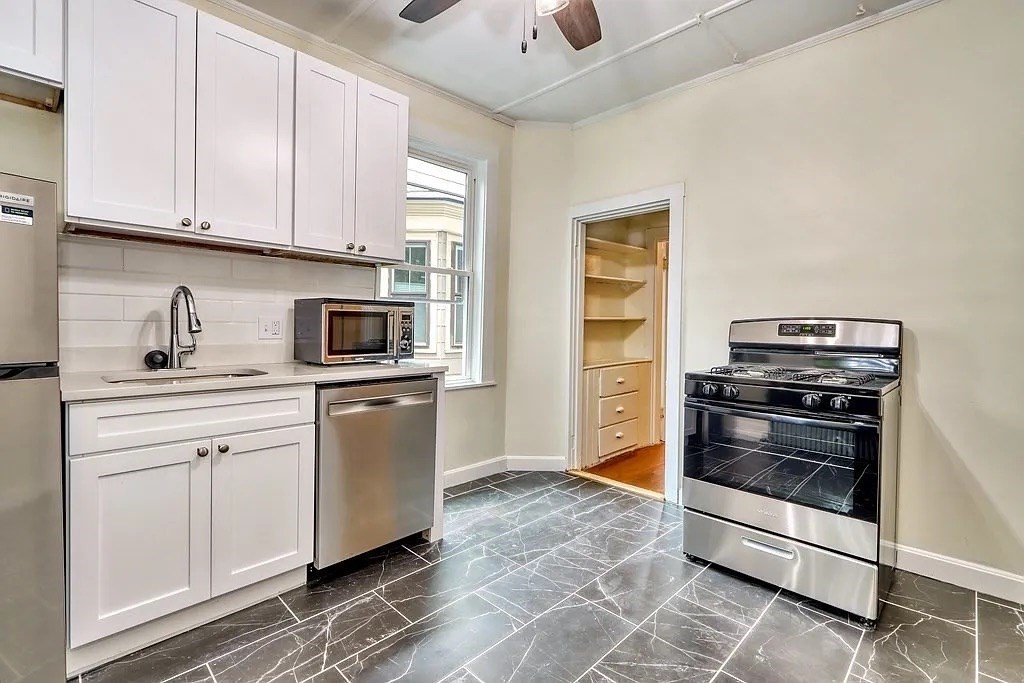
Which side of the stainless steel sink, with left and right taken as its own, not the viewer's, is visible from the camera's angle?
front

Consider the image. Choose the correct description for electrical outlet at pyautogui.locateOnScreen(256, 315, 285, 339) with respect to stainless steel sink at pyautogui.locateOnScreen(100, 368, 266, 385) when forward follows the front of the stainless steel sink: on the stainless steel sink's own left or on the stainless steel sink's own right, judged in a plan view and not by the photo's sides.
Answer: on the stainless steel sink's own left

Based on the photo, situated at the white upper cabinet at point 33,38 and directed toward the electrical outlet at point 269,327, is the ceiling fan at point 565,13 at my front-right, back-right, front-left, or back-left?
front-right

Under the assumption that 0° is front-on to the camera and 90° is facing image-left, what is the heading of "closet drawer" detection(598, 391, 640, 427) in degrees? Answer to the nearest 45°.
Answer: approximately 315°

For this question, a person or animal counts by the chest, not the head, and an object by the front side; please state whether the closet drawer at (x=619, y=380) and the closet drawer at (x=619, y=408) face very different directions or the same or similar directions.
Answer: same or similar directions

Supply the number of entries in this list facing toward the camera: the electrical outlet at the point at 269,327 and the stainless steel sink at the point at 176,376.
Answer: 2

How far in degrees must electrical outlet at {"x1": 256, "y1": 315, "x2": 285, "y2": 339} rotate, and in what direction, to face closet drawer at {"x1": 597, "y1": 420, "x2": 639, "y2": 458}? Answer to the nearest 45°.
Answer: approximately 90° to its left

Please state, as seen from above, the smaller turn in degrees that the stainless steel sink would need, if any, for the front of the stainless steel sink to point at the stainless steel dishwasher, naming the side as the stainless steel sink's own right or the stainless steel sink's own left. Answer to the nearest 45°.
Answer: approximately 90° to the stainless steel sink's own left

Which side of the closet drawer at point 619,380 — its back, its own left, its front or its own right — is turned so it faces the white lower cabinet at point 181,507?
right

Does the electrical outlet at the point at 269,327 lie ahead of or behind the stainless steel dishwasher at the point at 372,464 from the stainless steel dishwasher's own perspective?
behind

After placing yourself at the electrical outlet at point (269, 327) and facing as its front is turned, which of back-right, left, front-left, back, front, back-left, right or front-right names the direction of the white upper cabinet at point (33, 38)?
front-right

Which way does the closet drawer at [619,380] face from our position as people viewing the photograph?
facing the viewer and to the right of the viewer

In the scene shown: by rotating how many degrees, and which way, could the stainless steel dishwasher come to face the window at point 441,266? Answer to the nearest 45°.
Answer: approximately 135° to its left

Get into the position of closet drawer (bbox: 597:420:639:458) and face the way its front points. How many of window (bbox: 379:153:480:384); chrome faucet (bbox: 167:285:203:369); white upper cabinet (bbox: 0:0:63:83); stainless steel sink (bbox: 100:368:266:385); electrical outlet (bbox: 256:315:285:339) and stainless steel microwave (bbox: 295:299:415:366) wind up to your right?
6

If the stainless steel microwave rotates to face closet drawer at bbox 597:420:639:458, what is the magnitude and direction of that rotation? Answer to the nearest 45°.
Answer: approximately 90° to its left

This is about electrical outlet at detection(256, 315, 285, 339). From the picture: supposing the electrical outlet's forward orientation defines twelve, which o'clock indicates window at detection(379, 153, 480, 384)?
The window is roughly at 8 o'clock from the electrical outlet.

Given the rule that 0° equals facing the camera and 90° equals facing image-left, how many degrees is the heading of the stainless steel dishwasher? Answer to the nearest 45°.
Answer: approximately 315°
